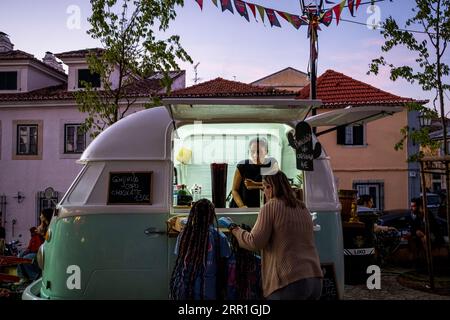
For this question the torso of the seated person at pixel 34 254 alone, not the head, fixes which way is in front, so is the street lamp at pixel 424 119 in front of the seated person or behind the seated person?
behind

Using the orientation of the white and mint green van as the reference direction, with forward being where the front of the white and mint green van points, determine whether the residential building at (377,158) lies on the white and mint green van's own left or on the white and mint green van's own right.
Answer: on the white and mint green van's own right

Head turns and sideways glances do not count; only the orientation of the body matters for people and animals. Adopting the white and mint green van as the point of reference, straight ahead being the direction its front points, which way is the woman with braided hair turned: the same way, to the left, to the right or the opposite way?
to the right

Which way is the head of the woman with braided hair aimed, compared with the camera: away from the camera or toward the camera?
away from the camera

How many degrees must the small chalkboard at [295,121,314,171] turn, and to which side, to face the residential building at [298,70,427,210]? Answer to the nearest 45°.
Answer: approximately 180°

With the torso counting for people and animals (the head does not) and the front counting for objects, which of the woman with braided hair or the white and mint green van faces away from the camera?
the woman with braided hair

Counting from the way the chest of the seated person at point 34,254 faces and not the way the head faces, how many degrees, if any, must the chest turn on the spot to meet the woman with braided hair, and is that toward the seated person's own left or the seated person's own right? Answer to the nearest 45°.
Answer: approximately 90° to the seated person's own left

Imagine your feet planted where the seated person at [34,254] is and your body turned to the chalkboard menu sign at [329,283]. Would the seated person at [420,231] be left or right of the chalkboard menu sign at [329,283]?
left

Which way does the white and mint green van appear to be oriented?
to the viewer's left

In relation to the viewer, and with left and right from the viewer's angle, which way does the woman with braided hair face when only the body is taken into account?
facing away from the viewer
